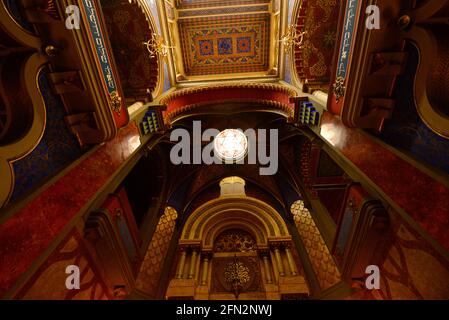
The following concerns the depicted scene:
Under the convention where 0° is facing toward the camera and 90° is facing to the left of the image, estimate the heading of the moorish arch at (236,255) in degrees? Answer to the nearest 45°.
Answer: approximately 0°
